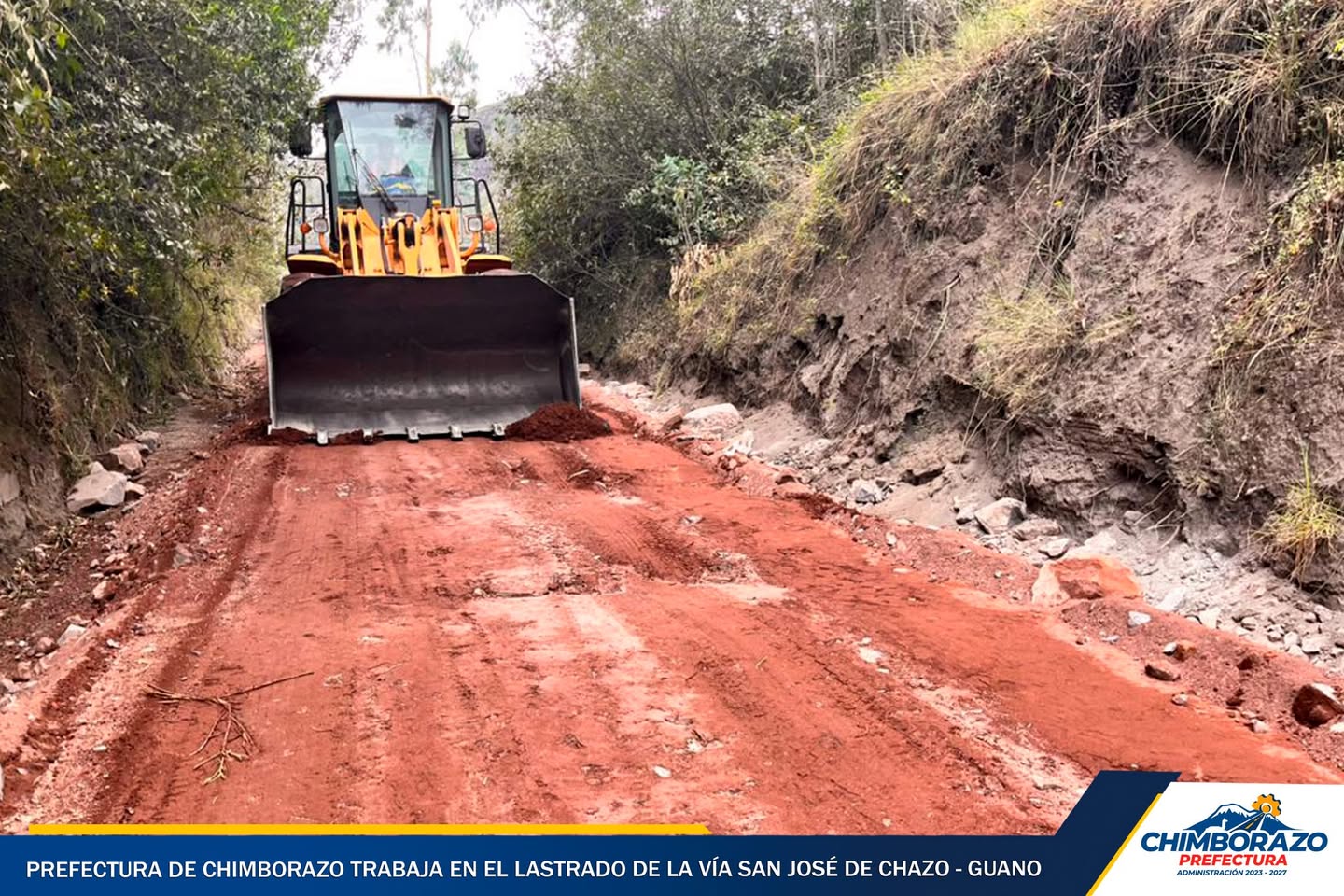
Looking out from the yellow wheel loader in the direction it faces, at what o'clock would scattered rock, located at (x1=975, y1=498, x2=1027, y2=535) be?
The scattered rock is roughly at 11 o'clock from the yellow wheel loader.

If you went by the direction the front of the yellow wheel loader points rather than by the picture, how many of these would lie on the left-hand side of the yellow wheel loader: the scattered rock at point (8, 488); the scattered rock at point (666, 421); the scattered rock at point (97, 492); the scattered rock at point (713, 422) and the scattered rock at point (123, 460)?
2

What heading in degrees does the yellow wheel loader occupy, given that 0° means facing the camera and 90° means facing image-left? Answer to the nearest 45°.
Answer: approximately 0°

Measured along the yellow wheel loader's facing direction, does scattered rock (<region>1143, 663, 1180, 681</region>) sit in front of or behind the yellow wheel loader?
in front

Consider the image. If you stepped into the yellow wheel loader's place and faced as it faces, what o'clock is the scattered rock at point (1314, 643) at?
The scattered rock is roughly at 11 o'clock from the yellow wheel loader.

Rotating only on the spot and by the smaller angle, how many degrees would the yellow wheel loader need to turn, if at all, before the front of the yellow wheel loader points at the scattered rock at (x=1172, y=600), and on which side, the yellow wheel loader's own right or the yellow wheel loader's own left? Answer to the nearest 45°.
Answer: approximately 45° to the yellow wheel loader's own left

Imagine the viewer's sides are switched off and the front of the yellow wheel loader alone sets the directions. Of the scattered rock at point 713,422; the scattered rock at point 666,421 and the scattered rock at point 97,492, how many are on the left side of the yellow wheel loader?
2

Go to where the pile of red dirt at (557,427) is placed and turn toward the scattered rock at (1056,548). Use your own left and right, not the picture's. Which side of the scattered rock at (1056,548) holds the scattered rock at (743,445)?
left

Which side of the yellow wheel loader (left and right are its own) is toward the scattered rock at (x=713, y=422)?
left

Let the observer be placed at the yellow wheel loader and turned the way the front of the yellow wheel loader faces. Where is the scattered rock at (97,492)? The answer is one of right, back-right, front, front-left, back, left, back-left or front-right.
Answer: front-right

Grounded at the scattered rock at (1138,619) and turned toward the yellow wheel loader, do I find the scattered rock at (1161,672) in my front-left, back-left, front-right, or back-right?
back-left
